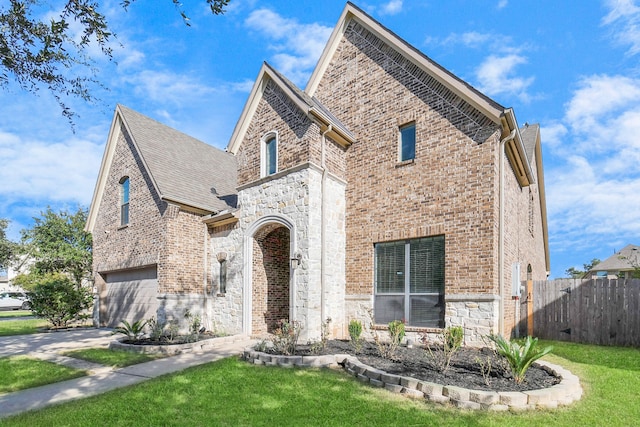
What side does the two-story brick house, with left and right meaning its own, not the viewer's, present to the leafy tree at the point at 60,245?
right

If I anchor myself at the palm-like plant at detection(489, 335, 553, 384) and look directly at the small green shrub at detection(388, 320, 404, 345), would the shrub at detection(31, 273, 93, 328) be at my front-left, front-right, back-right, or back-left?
front-left

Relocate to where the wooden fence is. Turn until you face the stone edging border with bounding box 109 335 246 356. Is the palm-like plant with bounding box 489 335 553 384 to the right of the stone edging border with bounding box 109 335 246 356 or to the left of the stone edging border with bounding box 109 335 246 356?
left

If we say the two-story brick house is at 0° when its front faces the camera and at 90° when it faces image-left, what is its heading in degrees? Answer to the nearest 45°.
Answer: approximately 45°

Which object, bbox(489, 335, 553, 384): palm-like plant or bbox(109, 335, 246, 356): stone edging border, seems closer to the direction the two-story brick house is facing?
the stone edging border

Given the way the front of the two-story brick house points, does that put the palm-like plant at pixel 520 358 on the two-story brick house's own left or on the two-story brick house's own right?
on the two-story brick house's own left

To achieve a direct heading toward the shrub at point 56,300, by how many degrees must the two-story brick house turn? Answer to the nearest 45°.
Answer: approximately 90° to its right

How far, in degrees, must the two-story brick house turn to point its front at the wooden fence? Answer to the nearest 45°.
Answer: approximately 135° to its left
